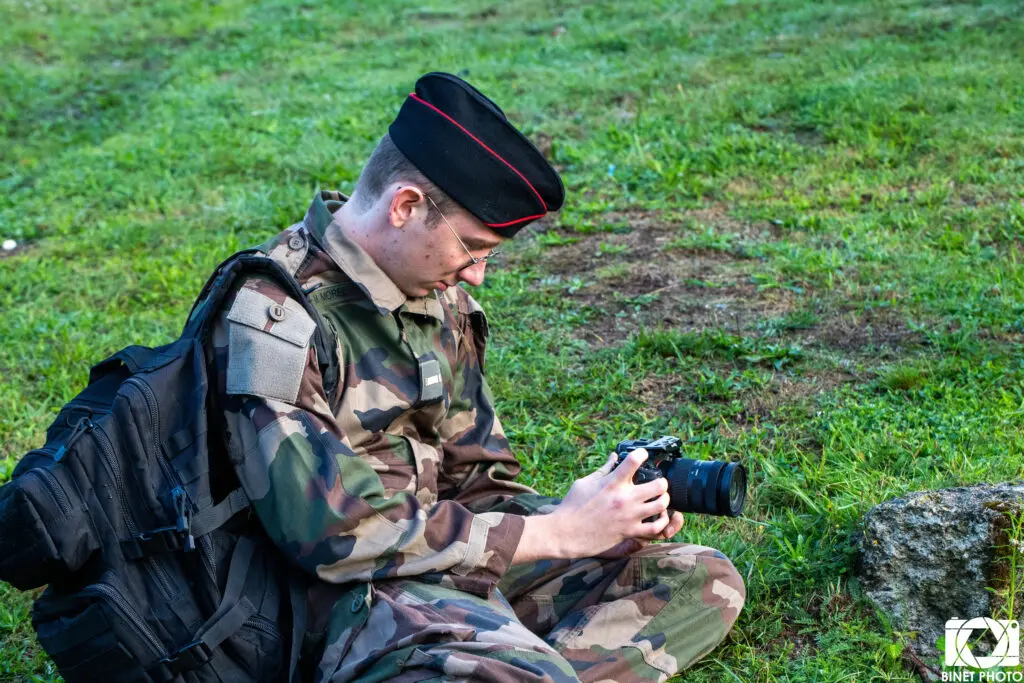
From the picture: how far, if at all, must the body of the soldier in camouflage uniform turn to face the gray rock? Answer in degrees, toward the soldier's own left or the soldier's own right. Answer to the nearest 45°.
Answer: approximately 45° to the soldier's own left

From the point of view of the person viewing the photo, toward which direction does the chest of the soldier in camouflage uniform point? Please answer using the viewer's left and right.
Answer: facing the viewer and to the right of the viewer
